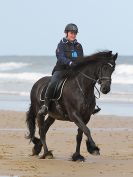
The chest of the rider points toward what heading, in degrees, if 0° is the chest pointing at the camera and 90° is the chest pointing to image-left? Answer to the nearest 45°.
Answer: approximately 315°

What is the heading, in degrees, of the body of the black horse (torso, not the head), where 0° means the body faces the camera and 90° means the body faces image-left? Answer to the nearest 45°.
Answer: approximately 315°
